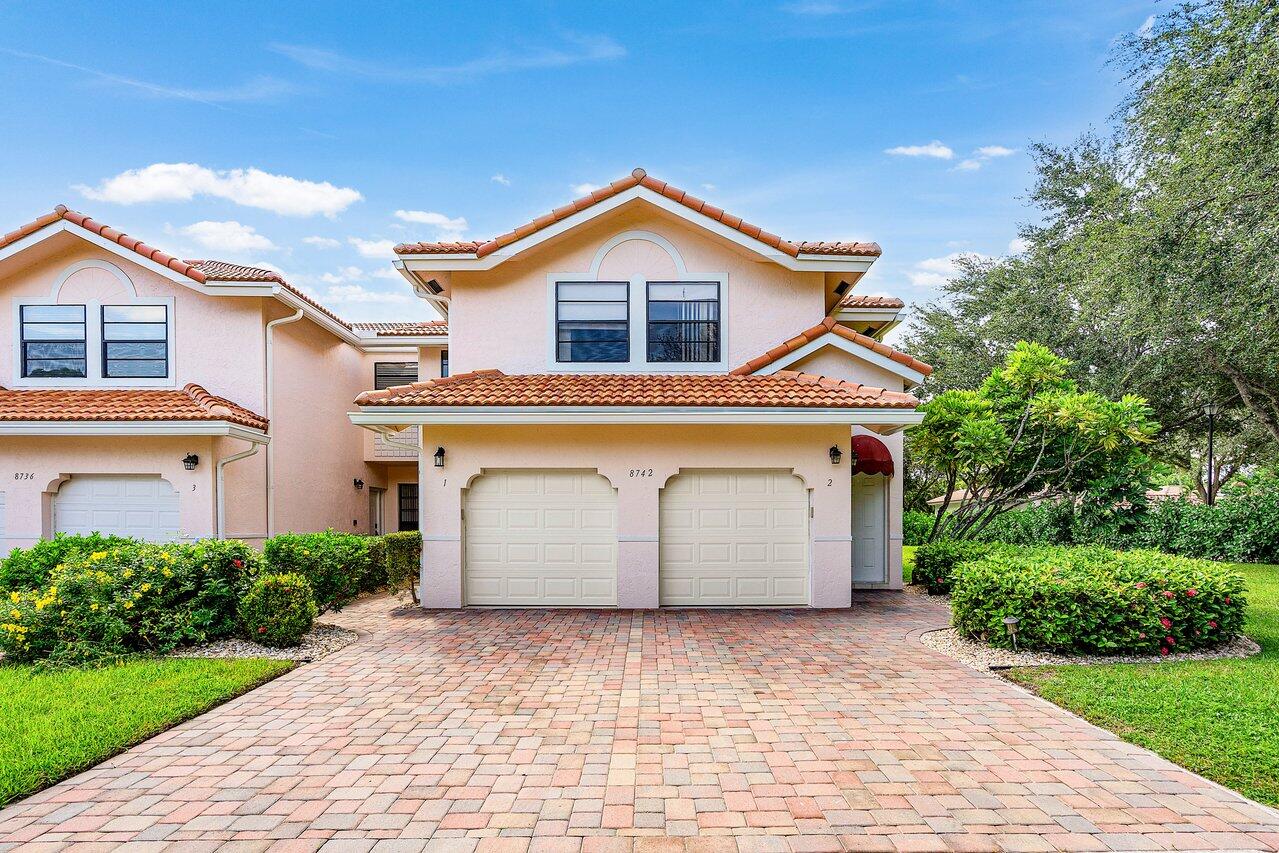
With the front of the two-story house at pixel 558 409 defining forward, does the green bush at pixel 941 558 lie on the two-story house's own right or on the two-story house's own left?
on the two-story house's own left

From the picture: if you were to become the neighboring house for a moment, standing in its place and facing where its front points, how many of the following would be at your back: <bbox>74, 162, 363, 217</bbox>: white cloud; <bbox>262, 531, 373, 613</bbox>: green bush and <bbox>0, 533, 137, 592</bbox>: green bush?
1

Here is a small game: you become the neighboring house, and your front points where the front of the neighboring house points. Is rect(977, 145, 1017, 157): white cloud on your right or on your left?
on your left

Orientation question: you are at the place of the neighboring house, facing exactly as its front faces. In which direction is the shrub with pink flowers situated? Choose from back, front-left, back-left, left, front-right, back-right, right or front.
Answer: front-left

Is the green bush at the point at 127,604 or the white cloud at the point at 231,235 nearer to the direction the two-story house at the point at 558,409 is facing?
the green bush

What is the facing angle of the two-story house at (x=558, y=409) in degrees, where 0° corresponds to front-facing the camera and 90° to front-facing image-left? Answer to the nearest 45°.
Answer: approximately 0°

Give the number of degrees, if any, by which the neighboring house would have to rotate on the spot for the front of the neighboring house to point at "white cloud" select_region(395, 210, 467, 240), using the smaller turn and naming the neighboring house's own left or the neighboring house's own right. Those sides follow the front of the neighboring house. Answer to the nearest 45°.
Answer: approximately 135° to the neighboring house's own left

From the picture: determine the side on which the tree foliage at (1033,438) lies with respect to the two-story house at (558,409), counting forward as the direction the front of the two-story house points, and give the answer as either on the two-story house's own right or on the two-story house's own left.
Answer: on the two-story house's own left

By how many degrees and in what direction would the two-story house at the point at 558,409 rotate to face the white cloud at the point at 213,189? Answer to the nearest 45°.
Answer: approximately 135° to its right

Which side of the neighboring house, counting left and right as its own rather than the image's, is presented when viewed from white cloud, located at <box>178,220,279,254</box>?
back
